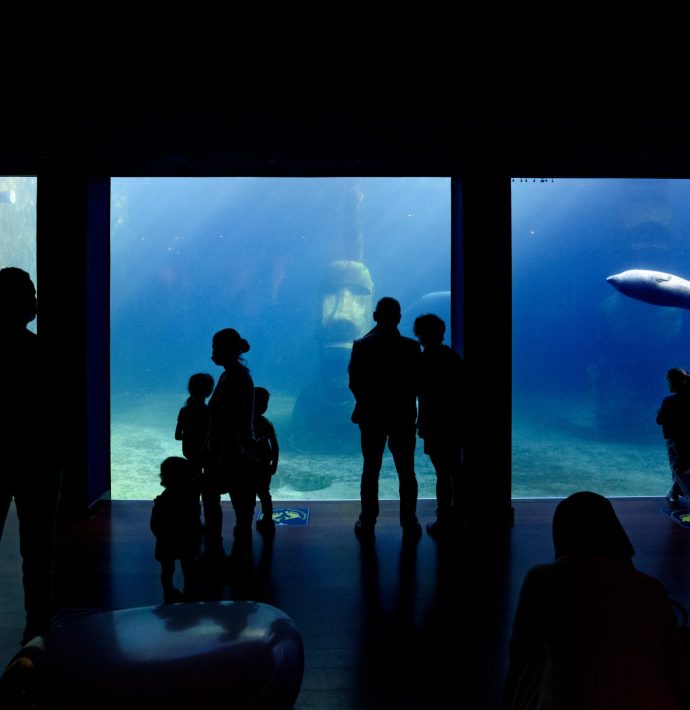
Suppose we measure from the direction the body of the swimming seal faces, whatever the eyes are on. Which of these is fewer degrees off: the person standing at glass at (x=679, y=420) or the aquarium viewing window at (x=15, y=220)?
the aquarium viewing window

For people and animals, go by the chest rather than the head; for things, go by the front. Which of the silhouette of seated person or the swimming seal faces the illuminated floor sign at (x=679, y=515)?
the silhouette of seated person

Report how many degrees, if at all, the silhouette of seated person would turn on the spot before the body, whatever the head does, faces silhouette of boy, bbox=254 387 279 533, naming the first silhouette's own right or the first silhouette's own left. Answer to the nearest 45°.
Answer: approximately 45° to the first silhouette's own left

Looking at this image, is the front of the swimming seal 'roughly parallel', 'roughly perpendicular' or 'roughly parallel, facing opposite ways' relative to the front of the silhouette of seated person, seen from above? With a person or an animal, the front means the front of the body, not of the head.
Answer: roughly perpendicular

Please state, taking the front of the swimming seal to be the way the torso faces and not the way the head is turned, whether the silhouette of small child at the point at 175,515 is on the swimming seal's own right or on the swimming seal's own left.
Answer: on the swimming seal's own left

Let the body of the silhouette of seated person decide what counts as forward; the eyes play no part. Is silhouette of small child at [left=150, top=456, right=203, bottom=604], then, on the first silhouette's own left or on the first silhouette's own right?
on the first silhouette's own left

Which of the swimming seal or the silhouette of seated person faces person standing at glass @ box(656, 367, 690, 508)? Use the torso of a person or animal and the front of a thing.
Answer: the silhouette of seated person

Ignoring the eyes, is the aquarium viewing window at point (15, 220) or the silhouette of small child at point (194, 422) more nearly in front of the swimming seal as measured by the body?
the aquarium viewing window

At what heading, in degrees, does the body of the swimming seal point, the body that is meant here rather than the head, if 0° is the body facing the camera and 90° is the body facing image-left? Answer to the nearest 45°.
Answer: approximately 90°

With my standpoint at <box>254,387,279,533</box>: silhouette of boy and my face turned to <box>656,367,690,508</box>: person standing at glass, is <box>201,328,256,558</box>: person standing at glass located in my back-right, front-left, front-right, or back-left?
back-right

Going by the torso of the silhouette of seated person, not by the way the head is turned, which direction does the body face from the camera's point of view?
away from the camera
